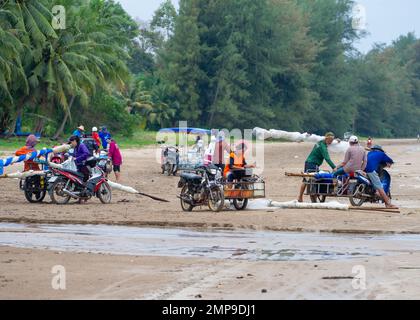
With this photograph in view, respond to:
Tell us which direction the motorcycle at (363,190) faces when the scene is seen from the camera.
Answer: facing away from the viewer and to the right of the viewer

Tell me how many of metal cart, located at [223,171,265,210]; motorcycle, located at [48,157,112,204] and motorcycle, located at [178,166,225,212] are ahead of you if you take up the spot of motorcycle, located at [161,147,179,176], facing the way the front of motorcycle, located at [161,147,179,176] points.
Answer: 3

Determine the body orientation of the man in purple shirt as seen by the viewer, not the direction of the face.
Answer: to the viewer's left

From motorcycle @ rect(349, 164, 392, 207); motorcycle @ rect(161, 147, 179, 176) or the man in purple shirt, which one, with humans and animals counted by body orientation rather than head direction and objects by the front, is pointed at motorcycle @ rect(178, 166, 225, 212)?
motorcycle @ rect(161, 147, 179, 176)
